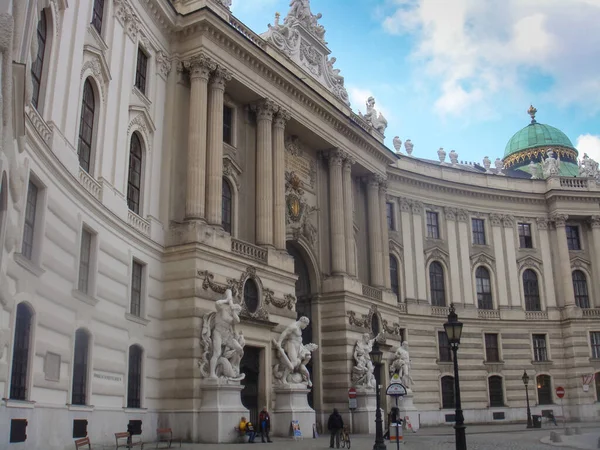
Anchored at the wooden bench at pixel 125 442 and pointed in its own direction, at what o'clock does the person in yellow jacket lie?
The person in yellow jacket is roughly at 11 o'clock from the wooden bench.

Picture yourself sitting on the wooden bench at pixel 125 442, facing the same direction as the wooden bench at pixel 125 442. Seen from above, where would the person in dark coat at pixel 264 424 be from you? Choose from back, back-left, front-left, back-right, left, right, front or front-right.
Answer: front-left

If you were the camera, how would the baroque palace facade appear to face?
facing the viewer and to the right of the viewer

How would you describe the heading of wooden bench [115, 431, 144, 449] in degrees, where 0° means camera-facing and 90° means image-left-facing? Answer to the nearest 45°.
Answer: approximately 270°
